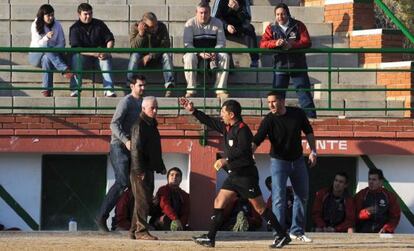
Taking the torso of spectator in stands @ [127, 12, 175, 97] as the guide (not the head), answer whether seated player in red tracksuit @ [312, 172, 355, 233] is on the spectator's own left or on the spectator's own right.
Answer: on the spectator's own left

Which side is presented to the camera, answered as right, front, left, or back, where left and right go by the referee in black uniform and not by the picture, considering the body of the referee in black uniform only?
left

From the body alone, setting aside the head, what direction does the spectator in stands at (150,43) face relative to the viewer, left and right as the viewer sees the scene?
facing the viewer

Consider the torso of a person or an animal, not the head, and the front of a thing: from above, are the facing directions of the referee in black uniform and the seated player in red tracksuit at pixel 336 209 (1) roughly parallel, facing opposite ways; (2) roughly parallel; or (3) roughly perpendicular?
roughly perpendicular

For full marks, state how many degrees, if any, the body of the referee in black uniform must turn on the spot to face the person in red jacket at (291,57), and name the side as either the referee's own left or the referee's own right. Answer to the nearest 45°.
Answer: approximately 90° to the referee's own right

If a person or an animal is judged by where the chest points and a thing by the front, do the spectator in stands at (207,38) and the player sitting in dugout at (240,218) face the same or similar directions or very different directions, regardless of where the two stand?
same or similar directions

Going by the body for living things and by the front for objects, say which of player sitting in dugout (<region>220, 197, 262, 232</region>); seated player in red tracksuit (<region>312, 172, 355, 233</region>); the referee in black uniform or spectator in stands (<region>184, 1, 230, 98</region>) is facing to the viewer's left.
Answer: the referee in black uniform

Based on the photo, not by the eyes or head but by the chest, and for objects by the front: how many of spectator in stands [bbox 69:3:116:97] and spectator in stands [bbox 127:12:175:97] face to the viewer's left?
0

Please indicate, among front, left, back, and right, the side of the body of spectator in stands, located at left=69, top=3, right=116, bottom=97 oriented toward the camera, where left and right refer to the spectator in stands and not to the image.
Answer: front
